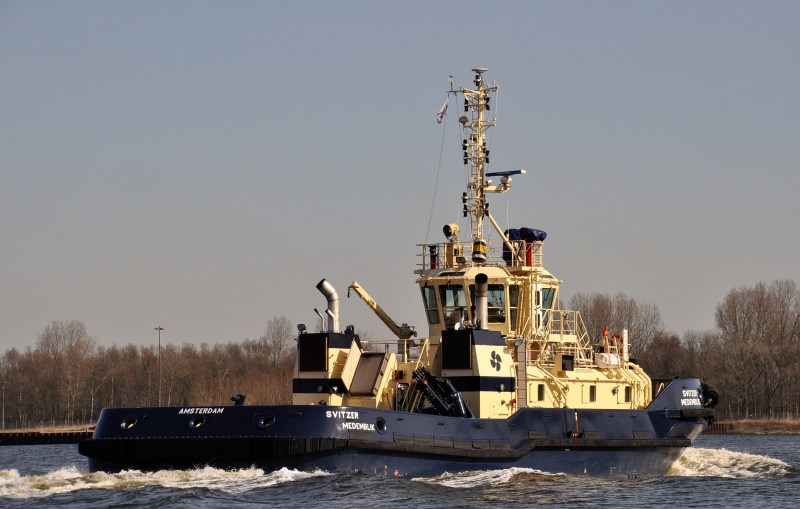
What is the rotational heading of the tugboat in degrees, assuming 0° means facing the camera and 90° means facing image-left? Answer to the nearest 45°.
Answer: approximately 225°
